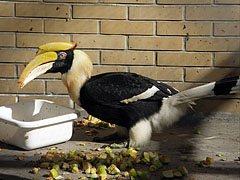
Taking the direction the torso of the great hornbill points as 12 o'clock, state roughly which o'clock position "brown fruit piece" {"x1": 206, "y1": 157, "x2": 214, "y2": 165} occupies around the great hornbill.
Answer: The brown fruit piece is roughly at 7 o'clock from the great hornbill.

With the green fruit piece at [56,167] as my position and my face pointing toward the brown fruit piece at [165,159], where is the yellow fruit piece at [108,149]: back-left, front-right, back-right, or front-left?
front-left

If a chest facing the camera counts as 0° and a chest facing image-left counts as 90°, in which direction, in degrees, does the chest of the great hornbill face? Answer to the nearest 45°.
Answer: approximately 90°

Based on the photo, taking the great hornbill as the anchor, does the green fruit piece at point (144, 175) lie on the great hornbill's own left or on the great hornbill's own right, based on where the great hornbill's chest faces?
on the great hornbill's own left

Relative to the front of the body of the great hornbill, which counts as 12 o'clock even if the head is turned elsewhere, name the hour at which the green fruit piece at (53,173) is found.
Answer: The green fruit piece is roughly at 10 o'clock from the great hornbill.

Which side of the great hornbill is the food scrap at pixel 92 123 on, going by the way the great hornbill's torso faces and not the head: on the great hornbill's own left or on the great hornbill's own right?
on the great hornbill's own right
